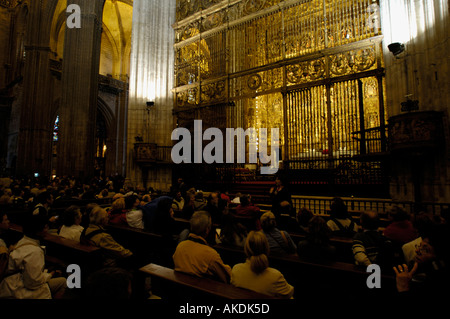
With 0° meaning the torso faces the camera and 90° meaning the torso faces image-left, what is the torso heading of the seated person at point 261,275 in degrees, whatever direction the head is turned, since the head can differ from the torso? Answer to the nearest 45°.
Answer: approximately 180°

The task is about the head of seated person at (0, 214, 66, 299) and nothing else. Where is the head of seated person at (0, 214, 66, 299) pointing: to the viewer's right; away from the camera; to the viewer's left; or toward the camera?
away from the camera

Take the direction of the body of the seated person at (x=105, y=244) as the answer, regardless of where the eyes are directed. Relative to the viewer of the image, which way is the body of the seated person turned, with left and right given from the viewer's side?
facing away from the viewer and to the right of the viewer

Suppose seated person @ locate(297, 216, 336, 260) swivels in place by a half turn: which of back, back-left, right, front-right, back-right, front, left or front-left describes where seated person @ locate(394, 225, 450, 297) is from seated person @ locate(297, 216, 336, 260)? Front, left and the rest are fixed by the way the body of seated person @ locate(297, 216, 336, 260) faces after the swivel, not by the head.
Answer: front-left

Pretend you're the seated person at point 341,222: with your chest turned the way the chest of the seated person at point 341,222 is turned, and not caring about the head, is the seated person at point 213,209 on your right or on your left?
on your left

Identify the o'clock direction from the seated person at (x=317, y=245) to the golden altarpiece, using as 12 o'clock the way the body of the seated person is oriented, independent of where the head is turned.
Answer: The golden altarpiece is roughly at 12 o'clock from the seated person.

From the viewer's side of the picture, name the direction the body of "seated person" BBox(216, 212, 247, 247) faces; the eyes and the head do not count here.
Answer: away from the camera

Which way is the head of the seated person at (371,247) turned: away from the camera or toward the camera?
away from the camera

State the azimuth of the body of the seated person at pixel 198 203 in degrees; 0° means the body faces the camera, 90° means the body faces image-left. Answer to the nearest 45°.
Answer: approximately 225°

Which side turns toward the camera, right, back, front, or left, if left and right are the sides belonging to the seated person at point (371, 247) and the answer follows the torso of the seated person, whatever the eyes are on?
back

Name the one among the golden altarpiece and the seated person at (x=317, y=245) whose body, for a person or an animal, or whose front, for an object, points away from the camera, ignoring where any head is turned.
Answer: the seated person

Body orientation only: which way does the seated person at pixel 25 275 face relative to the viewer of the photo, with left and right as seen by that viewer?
facing away from the viewer and to the right of the viewer

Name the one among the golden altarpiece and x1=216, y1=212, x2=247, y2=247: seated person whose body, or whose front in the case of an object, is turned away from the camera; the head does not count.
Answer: the seated person

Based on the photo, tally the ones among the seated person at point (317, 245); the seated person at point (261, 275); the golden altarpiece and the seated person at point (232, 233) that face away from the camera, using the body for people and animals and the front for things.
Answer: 3

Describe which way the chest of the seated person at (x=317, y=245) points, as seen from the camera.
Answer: away from the camera
